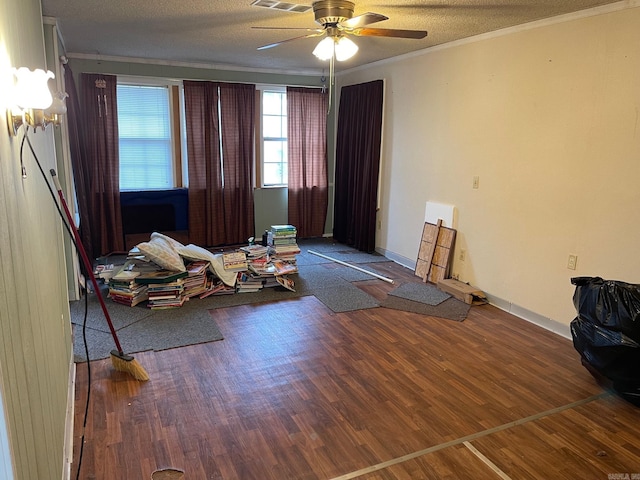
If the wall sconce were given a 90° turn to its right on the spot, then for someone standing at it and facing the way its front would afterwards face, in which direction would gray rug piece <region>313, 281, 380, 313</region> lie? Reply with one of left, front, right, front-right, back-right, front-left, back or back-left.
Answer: back-left

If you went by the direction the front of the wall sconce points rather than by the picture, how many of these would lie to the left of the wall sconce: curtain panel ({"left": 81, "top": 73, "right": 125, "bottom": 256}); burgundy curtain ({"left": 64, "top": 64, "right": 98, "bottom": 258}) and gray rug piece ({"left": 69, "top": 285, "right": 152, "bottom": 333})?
3

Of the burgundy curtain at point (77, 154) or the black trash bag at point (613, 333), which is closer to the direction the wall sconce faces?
the black trash bag

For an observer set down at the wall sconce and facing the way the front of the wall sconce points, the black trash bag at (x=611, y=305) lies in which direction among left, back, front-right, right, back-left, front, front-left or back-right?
front

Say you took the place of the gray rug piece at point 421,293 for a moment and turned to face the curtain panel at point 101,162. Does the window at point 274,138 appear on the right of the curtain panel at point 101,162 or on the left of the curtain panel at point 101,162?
right

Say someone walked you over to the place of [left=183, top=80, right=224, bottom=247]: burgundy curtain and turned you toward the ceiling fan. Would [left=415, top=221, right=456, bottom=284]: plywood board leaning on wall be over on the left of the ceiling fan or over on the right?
left

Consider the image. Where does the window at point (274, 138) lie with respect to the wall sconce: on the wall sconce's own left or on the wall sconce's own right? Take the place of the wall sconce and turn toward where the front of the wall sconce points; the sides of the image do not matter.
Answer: on the wall sconce's own left

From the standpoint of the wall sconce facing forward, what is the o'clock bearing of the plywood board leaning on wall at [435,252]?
The plywood board leaning on wall is roughly at 11 o'clock from the wall sconce.

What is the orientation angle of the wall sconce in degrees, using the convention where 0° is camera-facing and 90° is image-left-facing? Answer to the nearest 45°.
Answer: approximately 270°

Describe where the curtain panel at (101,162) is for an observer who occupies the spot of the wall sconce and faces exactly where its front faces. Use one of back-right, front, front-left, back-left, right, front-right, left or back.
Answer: left

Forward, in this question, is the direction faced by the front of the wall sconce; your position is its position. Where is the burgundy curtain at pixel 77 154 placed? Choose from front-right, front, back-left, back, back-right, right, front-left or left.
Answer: left

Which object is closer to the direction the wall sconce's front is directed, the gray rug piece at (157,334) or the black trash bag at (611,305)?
the black trash bag

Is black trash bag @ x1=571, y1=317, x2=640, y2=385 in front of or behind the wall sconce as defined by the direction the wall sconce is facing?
in front

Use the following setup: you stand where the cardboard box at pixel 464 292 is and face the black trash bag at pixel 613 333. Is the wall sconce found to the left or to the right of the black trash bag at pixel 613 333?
right

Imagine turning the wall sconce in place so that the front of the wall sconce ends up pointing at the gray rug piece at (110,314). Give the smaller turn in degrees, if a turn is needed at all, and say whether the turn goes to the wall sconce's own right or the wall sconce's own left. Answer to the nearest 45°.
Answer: approximately 90° to the wall sconce's own left

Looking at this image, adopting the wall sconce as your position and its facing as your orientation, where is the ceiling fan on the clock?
The ceiling fan is roughly at 11 o'clock from the wall sconce.

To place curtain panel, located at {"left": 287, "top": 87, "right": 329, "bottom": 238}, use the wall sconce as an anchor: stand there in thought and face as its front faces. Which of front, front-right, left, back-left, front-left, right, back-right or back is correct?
front-left

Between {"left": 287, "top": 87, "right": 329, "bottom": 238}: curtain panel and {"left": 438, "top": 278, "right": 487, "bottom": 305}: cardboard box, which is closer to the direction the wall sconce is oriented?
the cardboard box
